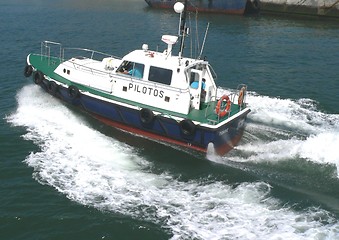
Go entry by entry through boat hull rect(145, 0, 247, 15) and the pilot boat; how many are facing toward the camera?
0
